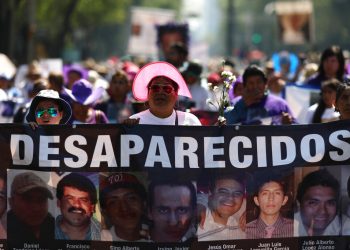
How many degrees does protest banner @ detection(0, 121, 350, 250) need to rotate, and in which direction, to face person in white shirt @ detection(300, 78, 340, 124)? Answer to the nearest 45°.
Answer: approximately 135° to its left

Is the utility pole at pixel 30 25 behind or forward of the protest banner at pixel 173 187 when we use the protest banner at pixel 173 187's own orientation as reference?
behind

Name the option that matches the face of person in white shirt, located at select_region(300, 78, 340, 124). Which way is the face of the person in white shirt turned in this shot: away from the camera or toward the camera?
toward the camera

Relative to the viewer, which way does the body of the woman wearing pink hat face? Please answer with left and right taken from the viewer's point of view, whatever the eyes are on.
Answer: facing the viewer

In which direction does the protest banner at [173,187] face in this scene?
toward the camera

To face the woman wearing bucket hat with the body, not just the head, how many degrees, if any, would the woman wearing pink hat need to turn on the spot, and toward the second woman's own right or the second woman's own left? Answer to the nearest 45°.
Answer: approximately 90° to the second woman's own right

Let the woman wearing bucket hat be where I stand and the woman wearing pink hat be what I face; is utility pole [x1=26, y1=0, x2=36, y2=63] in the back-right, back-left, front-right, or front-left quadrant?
back-left

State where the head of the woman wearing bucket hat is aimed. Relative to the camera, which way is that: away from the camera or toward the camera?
toward the camera
